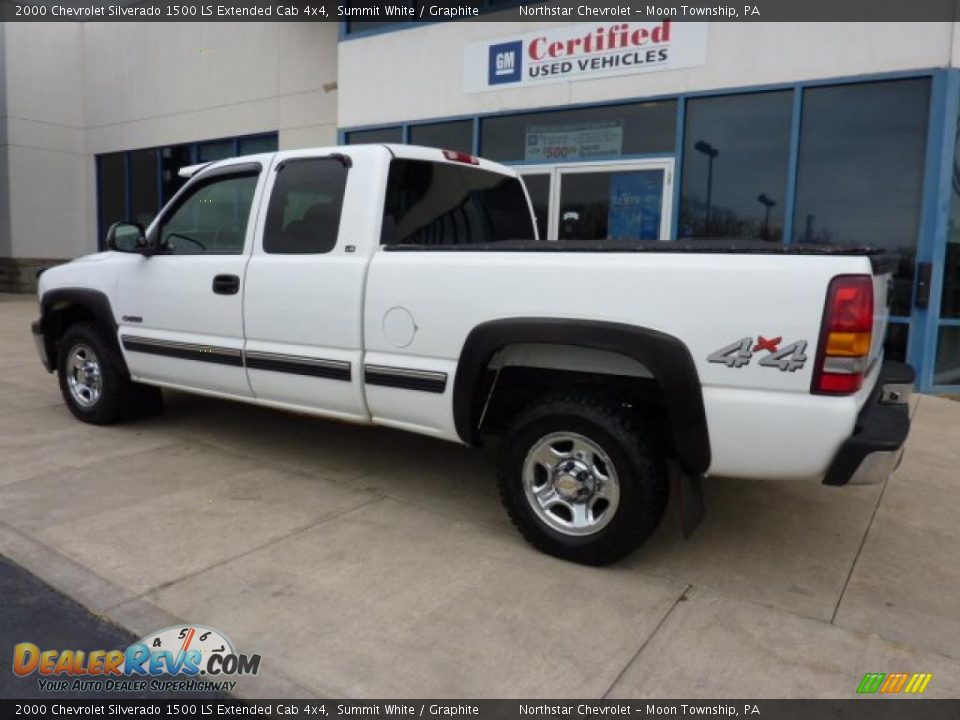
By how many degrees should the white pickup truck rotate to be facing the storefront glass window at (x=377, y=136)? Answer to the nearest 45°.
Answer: approximately 45° to its right

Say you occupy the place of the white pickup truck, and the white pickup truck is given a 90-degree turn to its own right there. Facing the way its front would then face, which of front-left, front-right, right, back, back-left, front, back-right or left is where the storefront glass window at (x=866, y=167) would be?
front

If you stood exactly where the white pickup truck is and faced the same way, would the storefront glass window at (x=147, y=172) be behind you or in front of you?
in front

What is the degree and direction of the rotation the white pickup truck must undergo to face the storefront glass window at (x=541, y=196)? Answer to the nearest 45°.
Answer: approximately 45° to its right

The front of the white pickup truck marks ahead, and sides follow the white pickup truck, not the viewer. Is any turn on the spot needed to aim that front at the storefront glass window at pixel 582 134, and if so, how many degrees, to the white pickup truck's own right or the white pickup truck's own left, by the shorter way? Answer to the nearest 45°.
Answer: approximately 45° to the white pickup truck's own right

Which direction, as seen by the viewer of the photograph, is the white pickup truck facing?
facing away from the viewer and to the left of the viewer

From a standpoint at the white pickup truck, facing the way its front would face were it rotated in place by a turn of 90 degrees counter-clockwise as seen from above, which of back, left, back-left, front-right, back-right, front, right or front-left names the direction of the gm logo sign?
back-right

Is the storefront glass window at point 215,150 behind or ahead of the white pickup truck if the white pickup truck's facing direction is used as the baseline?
ahead

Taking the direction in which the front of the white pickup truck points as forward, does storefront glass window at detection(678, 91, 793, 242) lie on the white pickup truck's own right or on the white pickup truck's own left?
on the white pickup truck's own right
